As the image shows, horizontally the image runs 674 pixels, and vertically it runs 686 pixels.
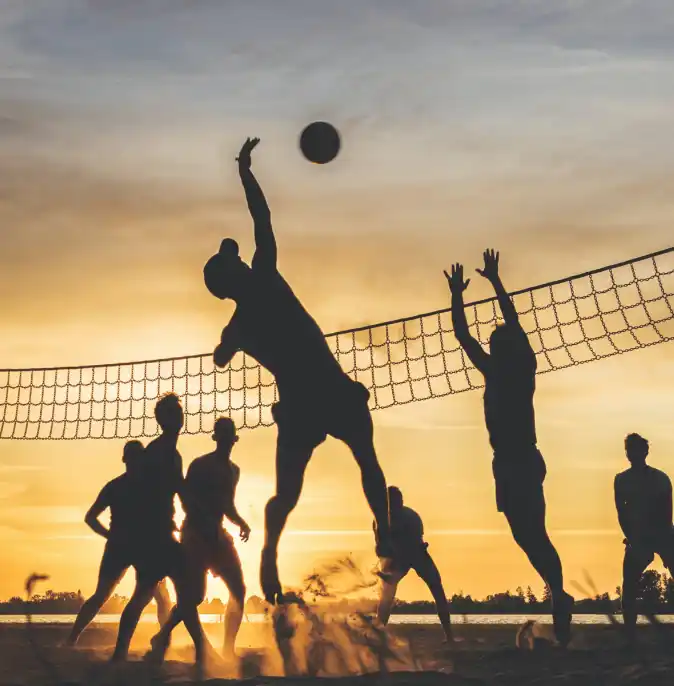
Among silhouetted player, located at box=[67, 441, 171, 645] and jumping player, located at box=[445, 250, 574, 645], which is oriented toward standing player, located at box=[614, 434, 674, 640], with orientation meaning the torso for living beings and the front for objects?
the silhouetted player

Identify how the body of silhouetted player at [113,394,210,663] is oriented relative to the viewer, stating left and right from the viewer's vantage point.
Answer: facing to the right of the viewer

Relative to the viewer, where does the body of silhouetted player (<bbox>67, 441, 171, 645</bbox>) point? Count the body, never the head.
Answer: to the viewer's right

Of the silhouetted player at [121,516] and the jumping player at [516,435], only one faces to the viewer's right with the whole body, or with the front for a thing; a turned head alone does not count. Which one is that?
the silhouetted player

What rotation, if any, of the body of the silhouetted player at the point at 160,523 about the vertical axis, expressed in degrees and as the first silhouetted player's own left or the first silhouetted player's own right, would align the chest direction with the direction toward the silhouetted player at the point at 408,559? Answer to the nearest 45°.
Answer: approximately 45° to the first silhouetted player's own left

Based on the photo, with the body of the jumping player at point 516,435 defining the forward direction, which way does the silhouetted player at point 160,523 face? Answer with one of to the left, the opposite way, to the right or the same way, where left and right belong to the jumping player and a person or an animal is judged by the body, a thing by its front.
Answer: the opposite way

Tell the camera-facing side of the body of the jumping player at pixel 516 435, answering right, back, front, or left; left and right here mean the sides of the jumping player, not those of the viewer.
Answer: left

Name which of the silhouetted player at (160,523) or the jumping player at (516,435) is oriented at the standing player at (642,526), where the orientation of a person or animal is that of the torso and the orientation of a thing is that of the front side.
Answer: the silhouetted player
